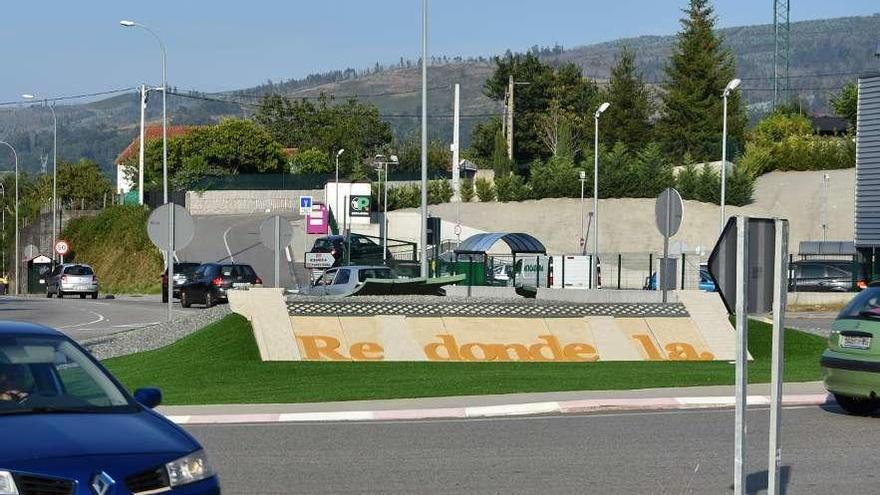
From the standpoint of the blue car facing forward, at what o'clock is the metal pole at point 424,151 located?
The metal pole is roughly at 8 o'clock from the blue car.

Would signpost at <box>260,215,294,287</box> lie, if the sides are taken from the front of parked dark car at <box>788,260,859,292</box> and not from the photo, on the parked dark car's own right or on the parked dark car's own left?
on the parked dark car's own left

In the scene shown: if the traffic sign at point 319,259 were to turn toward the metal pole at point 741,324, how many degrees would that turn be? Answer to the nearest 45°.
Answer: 0° — it already faces it

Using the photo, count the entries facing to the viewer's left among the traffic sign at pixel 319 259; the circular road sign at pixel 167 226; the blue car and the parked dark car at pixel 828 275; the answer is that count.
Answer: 1

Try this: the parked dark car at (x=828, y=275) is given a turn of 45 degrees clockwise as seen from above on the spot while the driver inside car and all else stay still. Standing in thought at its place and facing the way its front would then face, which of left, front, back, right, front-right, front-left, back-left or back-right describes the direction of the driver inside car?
back-left

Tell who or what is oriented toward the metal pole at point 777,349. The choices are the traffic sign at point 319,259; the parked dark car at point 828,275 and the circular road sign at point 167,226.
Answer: the traffic sign

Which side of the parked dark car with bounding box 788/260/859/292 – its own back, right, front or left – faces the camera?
right

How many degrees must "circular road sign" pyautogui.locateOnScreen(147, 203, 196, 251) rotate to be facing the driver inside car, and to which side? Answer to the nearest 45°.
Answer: approximately 180°

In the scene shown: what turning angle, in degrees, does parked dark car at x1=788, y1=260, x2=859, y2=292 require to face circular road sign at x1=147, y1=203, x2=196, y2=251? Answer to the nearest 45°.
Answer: approximately 45° to its left

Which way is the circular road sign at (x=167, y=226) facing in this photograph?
away from the camera

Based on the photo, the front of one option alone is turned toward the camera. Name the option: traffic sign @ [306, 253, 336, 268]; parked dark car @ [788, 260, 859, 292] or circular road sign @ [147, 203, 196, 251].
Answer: the traffic sign

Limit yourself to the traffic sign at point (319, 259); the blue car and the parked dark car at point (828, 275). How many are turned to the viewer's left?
1
